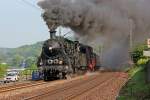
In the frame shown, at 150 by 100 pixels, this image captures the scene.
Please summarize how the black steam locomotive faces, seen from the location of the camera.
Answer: facing the viewer and to the left of the viewer
